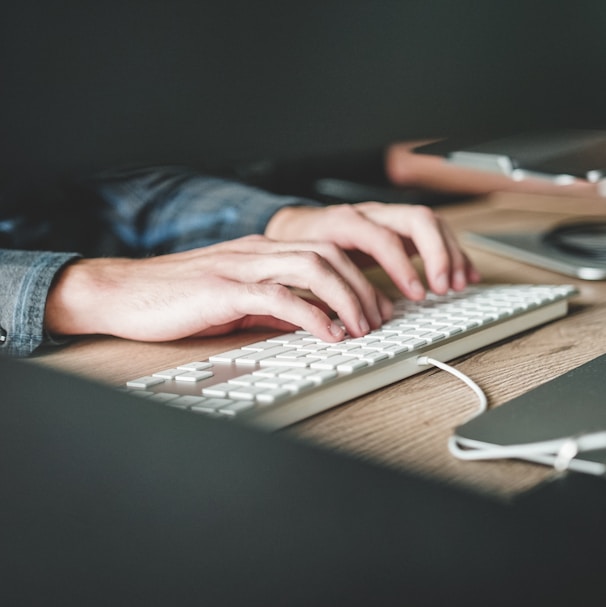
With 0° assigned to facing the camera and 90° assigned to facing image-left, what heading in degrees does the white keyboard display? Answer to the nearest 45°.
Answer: approximately 135°
